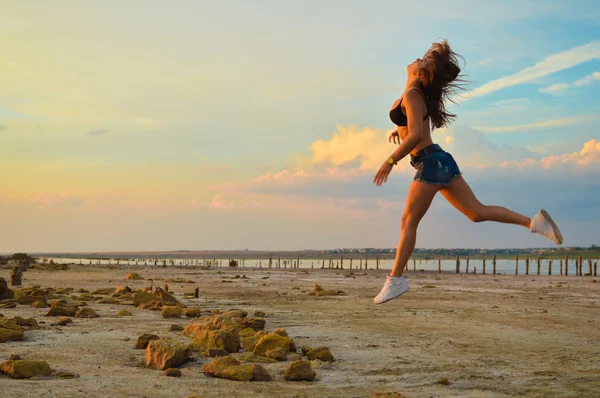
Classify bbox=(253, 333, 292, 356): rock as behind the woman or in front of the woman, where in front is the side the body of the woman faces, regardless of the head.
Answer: in front

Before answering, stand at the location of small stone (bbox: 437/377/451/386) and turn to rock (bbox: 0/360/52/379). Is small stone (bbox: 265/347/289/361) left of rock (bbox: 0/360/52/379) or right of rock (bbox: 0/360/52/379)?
right

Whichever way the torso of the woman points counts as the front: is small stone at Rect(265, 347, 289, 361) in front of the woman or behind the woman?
in front

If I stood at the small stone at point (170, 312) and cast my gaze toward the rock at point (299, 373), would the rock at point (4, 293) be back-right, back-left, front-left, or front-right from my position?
back-right

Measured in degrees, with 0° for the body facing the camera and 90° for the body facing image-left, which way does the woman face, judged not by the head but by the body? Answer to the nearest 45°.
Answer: approximately 90°

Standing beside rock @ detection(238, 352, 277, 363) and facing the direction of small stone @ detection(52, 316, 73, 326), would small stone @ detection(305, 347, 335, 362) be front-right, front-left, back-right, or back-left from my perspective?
back-right

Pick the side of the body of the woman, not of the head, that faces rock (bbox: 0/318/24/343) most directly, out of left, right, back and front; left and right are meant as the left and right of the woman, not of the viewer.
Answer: front
